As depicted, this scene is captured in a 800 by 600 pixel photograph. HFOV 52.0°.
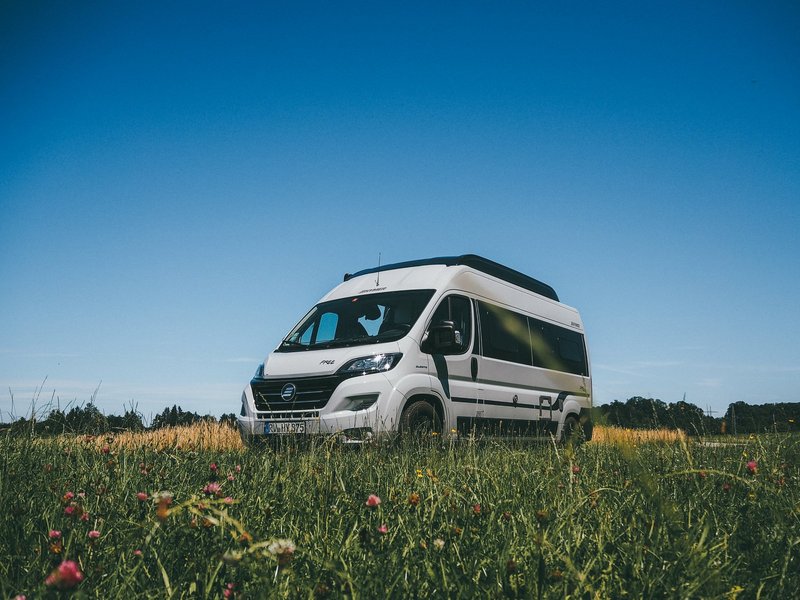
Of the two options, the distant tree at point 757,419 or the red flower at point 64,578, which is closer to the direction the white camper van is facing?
the red flower

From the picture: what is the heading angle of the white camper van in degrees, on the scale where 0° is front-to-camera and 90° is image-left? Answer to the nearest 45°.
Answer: approximately 45°

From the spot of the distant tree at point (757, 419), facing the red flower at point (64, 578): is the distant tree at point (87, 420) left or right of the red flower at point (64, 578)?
right

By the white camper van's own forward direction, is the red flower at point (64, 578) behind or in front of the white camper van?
in front
